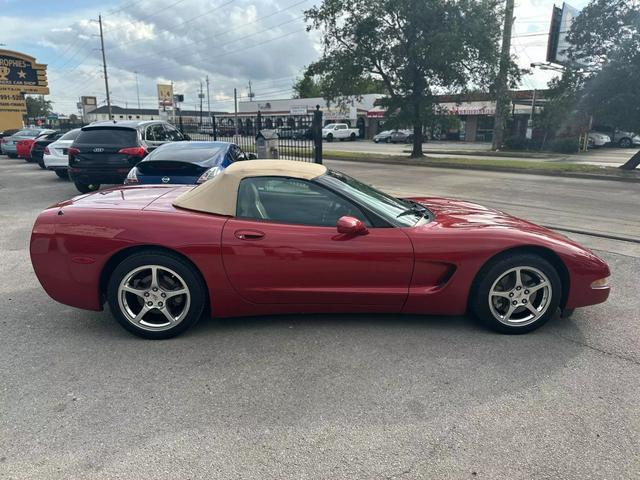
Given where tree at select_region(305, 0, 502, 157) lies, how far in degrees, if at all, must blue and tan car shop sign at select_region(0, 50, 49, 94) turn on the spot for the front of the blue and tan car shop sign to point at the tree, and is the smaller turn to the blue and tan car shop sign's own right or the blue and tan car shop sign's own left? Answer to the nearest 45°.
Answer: approximately 45° to the blue and tan car shop sign's own left

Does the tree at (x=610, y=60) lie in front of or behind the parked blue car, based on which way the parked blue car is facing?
in front

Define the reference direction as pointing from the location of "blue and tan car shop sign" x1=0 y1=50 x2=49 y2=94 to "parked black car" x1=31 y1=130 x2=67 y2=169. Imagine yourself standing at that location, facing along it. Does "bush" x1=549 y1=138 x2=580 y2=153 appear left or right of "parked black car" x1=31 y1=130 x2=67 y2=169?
left

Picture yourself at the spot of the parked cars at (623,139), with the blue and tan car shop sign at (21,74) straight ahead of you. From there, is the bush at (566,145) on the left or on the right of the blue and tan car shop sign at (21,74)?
left

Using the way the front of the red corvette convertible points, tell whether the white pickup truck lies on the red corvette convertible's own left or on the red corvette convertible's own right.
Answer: on the red corvette convertible's own left

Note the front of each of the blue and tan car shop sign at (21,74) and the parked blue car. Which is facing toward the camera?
the blue and tan car shop sign

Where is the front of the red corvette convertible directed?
to the viewer's right

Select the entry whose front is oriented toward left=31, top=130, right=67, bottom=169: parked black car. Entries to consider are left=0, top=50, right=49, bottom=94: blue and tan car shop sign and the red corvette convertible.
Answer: the blue and tan car shop sign

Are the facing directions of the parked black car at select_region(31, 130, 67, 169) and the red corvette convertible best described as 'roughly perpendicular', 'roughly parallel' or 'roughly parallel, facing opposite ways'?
roughly perpendicular

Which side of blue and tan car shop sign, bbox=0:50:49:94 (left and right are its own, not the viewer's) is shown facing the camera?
front

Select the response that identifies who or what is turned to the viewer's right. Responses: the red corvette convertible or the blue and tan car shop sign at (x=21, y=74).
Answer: the red corvette convertible

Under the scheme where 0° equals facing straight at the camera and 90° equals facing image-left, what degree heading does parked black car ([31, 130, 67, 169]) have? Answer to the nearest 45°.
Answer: approximately 225°

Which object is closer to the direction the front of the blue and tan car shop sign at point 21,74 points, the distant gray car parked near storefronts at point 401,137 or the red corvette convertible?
the red corvette convertible

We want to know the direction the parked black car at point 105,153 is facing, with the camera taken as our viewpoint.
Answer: facing away from the viewer and to the right of the viewer

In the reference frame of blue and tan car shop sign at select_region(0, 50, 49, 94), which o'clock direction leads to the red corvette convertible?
The red corvette convertible is roughly at 12 o'clock from the blue and tan car shop sign.

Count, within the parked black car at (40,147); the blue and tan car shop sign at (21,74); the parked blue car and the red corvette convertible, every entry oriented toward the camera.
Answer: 1

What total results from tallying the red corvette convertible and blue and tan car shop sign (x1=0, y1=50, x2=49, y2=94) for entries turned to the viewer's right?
1

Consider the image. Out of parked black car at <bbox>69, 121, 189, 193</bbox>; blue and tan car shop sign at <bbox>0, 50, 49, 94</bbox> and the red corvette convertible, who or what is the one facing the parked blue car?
the blue and tan car shop sign
